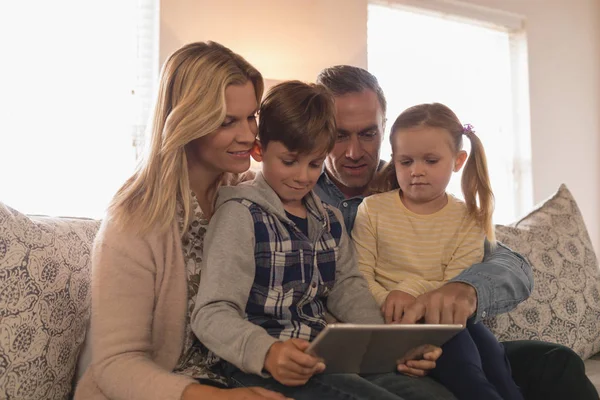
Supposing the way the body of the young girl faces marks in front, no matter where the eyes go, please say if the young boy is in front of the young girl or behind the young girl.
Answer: in front

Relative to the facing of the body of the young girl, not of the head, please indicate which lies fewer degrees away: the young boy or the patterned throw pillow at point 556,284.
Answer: the young boy

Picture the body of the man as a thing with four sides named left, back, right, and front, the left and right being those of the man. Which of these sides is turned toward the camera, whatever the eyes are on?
front

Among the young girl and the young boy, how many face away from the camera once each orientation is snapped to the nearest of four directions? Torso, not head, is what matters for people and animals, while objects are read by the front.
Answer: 0

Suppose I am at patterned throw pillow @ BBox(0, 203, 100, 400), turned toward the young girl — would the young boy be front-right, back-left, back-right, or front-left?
front-right

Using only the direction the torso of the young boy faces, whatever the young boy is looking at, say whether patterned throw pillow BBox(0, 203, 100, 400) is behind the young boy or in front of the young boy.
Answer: behind

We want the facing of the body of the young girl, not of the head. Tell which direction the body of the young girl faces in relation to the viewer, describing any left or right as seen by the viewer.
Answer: facing the viewer

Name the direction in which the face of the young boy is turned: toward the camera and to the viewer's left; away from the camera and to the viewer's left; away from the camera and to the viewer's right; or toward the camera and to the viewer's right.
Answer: toward the camera and to the viewer's right

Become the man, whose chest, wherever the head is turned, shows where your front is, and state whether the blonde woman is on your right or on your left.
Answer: on your right

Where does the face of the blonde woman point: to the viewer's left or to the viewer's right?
to the viewer's right

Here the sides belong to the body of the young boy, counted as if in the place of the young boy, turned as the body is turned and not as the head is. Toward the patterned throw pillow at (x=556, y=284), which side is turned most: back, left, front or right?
left

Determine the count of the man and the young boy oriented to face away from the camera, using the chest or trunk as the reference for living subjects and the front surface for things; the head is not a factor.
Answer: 0
